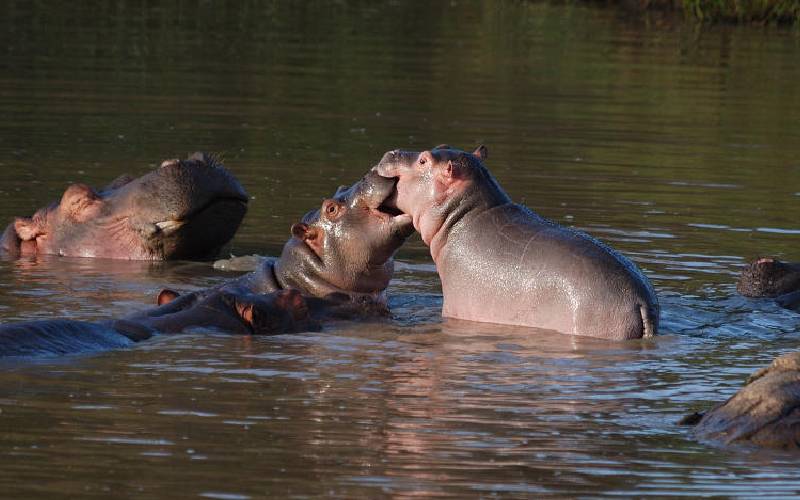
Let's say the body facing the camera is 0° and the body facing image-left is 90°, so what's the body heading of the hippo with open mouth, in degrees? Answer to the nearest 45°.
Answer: approximately 270°

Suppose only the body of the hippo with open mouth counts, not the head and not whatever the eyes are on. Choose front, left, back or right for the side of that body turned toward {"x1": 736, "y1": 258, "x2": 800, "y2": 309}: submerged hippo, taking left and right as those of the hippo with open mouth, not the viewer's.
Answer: front

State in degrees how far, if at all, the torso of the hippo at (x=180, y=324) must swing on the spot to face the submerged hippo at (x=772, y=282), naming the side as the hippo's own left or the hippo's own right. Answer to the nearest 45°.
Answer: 0° — it already faces it

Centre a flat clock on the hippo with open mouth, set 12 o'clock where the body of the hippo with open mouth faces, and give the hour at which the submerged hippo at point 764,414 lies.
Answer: The submerged hippo is roughly at 2 o'clock from the hippo with open mouth.

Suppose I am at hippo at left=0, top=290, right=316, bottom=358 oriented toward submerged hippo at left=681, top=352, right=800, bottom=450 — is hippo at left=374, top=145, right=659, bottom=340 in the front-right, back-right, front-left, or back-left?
front-left

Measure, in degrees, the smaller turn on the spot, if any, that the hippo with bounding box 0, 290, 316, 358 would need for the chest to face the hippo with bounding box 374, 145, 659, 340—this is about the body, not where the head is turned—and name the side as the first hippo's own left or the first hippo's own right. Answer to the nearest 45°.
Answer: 0° — it already faces it

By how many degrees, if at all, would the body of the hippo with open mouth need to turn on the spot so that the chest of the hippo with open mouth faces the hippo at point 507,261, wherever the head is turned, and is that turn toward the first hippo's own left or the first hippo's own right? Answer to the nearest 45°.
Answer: approximately 45° to the first hippo's own right

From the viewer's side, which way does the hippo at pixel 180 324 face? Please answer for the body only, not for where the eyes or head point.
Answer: to the viewer's right

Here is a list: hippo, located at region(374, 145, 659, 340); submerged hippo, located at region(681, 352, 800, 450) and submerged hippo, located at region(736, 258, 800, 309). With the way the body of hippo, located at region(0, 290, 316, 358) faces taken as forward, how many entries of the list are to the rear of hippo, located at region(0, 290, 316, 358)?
0

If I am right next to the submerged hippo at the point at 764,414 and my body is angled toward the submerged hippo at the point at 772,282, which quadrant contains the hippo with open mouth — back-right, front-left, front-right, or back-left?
front-left
